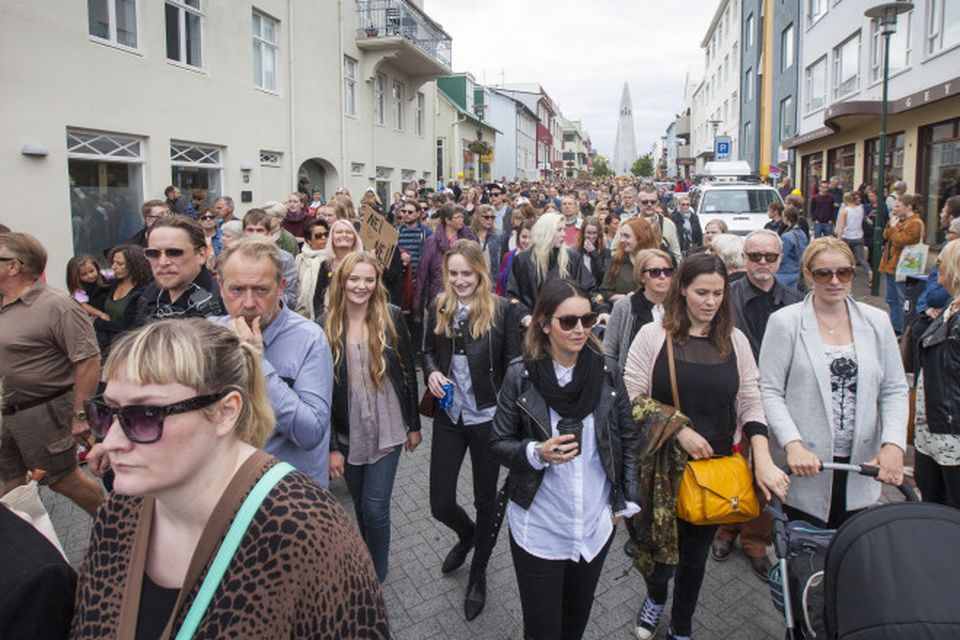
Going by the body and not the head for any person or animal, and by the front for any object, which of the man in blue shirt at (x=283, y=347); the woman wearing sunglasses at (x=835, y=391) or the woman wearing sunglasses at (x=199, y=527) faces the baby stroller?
the woman wearing sunglasses at (x=835, y=391)

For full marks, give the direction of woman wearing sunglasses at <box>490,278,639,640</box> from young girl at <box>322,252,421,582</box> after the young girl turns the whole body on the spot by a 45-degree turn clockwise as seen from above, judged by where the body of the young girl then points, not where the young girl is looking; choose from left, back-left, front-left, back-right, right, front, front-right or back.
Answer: left

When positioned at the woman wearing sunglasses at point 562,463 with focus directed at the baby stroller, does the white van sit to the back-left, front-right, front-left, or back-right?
back-left

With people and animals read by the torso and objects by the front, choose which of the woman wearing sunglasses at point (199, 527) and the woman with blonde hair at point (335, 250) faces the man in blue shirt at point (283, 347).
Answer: the woman with blonde hair

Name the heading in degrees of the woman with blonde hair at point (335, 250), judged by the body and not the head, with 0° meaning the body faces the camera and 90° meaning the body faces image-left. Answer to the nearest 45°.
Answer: approximately 0°

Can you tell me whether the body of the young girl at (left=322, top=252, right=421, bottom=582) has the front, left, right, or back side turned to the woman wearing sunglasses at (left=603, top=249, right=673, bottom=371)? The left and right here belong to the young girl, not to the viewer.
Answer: left

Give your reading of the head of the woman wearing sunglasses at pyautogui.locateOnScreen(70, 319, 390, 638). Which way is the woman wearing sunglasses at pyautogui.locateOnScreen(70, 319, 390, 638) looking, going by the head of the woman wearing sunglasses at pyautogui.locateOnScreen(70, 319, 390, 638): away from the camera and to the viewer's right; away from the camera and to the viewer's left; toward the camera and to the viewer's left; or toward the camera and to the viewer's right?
toward the camera and to the viewer's left

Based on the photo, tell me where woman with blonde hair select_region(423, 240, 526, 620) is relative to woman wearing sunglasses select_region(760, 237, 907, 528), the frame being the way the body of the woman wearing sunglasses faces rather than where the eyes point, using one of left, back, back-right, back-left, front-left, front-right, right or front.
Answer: right

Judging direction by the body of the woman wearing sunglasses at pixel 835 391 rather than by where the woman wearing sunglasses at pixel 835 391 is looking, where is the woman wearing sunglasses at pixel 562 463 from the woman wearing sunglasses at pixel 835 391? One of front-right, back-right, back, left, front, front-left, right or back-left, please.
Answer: front-right

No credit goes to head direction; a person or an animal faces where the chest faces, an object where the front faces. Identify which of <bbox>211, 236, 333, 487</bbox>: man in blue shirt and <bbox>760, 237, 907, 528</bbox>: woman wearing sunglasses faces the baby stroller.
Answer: the woman wearing sunglasses
